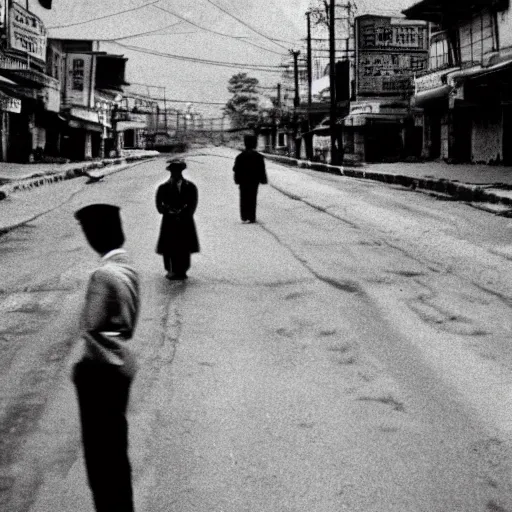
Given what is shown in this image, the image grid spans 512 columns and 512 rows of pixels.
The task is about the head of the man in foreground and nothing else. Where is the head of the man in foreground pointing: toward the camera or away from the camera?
away from the camera

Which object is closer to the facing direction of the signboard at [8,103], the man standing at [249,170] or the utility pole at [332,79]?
the man standing

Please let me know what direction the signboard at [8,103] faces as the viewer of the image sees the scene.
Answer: facing the viewer and to the right of the viewer

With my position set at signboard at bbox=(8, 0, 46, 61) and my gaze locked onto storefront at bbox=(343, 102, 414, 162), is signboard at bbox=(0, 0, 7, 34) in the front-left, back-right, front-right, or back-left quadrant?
back-right
